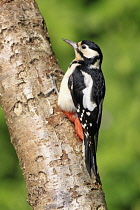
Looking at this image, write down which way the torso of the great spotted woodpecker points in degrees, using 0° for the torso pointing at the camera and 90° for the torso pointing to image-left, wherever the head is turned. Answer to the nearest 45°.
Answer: approximately 90°
